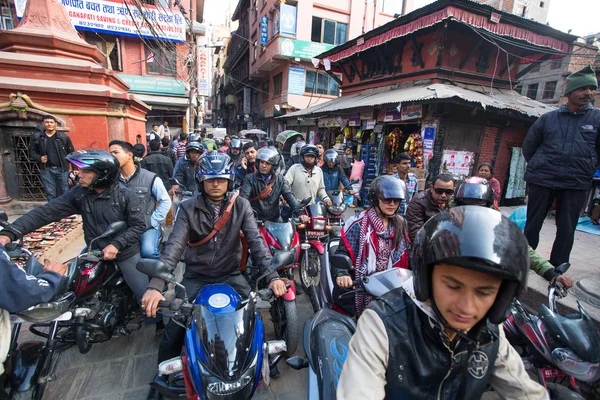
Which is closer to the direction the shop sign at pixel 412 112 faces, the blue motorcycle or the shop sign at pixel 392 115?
the blue motorcycle

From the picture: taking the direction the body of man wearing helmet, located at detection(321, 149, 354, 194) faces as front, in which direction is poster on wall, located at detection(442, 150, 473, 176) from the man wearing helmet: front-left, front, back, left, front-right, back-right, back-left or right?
back-left

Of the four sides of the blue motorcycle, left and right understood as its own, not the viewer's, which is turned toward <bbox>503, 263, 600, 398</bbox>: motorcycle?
left

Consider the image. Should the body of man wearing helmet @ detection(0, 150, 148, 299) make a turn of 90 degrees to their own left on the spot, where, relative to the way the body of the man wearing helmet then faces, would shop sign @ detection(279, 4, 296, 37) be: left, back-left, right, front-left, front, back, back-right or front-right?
left

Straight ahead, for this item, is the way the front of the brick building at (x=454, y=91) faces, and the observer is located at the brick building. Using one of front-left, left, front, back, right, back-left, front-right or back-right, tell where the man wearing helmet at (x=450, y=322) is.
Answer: front-left

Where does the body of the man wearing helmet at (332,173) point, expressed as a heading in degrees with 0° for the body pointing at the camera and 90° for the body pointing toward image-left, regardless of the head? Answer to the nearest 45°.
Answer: approximately 0°

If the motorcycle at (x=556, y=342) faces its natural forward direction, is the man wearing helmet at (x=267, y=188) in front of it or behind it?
behind

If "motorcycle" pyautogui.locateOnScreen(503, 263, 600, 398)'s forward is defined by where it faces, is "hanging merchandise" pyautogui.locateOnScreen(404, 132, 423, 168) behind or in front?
behind

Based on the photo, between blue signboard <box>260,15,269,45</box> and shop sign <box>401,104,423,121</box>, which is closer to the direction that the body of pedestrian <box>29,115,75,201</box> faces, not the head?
the shop sign

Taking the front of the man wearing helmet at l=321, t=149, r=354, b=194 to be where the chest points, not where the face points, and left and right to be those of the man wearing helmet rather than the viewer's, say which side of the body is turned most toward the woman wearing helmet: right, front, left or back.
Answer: front

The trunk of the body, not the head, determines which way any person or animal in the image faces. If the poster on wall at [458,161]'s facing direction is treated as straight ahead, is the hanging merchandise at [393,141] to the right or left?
on its right
